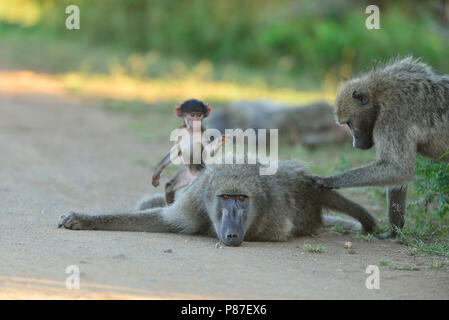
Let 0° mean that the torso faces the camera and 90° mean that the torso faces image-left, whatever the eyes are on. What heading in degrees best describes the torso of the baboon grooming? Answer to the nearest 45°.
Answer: approximately 90°

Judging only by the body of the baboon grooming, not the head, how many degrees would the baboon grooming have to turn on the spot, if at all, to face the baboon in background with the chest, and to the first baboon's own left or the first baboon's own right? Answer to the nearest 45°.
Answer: approximately 90° to the first baboon's own right

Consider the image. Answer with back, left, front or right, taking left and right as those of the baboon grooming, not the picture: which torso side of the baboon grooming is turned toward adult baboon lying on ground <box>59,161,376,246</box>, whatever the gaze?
front

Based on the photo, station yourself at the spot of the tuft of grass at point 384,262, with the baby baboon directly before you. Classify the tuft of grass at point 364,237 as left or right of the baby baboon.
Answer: right

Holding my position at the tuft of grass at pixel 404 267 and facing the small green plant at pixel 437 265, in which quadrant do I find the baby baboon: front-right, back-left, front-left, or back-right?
back-left
